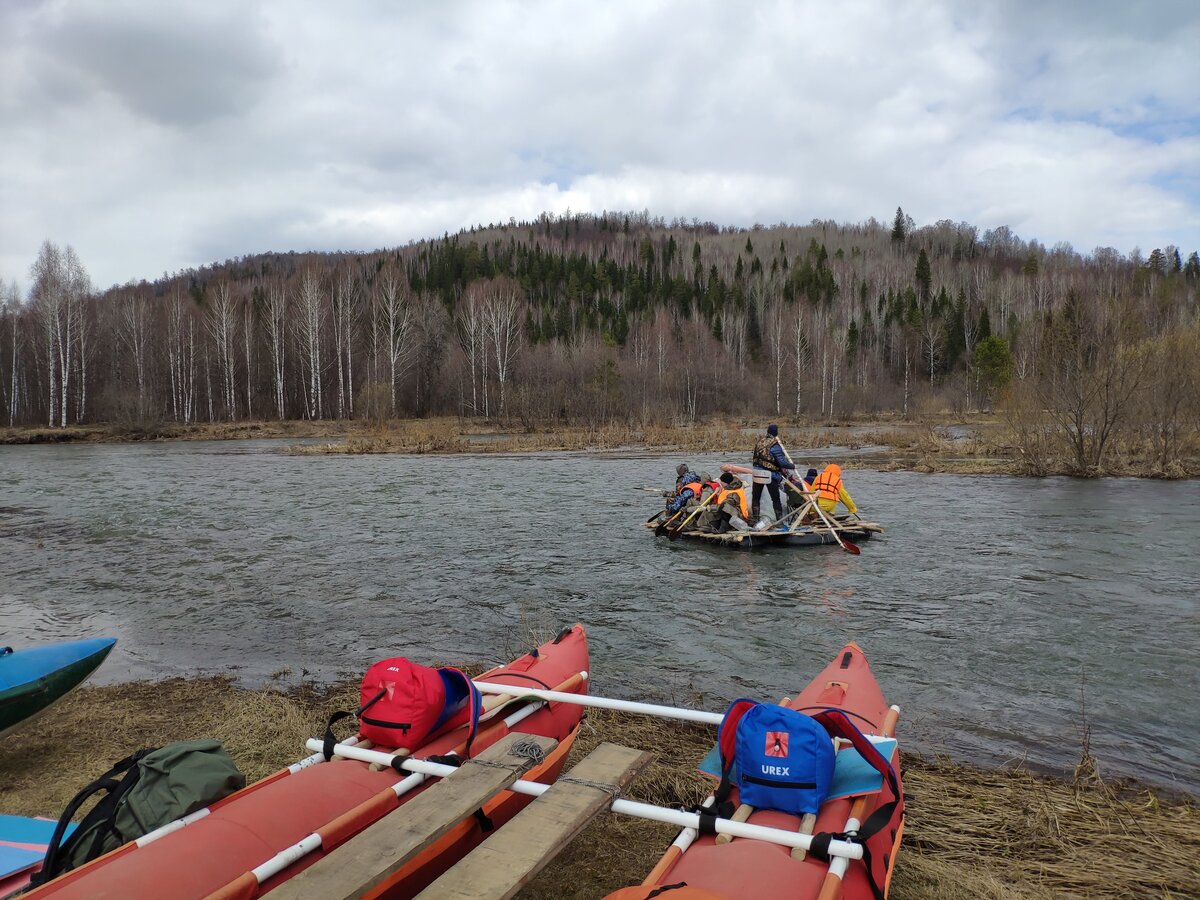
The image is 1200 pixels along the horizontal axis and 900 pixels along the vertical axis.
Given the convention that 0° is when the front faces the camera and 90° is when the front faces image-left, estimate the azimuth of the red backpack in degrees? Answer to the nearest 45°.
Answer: approximately 45°

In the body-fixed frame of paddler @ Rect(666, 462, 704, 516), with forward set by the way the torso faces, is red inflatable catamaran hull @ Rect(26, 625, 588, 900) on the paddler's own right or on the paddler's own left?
on the paddler's own left

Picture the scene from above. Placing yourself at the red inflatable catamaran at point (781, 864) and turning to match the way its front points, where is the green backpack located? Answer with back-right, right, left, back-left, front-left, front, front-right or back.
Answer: back-left

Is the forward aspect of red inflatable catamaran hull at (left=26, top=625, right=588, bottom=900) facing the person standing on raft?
yes

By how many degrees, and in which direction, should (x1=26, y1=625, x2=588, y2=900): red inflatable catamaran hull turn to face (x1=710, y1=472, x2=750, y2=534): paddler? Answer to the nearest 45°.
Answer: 0° — it already faces them
